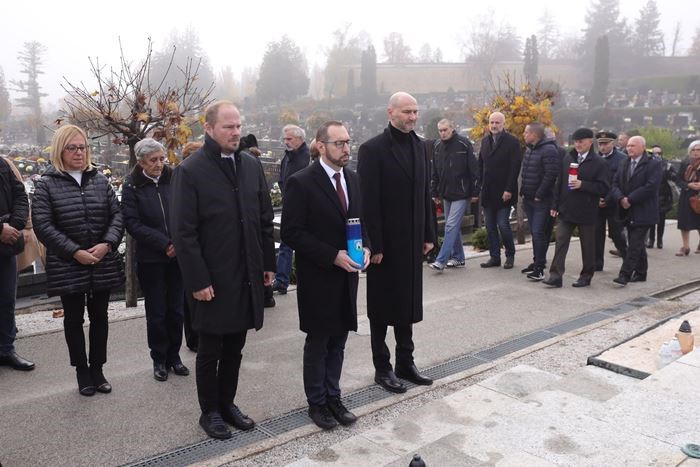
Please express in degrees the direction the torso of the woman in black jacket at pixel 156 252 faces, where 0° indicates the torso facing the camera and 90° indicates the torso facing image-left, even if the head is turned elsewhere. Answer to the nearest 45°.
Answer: approximately 315°

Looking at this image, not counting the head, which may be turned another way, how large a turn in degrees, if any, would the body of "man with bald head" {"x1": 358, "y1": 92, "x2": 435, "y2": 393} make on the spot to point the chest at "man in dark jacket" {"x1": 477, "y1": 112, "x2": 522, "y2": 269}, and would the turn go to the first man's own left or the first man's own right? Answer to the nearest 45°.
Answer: approximately 135° to the first man's own left

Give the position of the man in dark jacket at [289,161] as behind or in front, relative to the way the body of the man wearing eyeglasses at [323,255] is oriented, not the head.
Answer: behind

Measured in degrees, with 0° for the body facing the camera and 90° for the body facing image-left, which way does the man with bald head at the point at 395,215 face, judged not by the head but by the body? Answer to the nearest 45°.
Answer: approximately 315°

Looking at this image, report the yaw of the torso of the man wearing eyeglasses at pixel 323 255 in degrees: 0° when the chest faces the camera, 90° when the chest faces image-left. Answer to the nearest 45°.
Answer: approximately 315°
